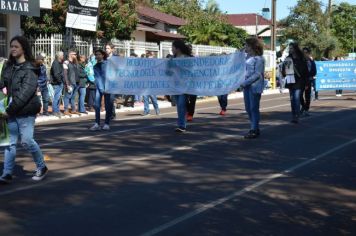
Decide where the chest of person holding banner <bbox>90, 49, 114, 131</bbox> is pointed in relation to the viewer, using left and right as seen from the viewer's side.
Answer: facing the viewer and to the left of the viewer

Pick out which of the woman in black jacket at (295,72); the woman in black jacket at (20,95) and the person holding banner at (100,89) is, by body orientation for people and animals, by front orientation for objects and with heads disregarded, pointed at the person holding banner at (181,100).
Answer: the woman in black jacket at (295,72)

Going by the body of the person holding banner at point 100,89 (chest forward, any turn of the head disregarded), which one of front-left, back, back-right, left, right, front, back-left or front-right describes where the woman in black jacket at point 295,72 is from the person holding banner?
back-left

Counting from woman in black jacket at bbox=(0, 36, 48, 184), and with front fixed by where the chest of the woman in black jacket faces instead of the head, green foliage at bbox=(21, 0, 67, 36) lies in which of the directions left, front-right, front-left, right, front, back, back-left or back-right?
back-right

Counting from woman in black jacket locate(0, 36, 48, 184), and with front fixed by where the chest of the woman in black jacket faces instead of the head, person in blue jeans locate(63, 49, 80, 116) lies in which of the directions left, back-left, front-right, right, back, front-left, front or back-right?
back-right

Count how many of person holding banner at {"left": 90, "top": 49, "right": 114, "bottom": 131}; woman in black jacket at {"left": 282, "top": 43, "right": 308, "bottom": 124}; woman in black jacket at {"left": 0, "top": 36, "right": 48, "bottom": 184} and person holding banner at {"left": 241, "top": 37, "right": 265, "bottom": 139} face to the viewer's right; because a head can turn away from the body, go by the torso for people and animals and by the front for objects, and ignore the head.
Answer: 0

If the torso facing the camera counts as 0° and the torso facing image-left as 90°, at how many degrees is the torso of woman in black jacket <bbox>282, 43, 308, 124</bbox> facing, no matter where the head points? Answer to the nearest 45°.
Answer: approximately 45°

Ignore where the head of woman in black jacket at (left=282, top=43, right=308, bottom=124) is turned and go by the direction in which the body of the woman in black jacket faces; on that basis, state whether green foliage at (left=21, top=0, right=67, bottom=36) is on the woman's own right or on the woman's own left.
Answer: on the woman's own right

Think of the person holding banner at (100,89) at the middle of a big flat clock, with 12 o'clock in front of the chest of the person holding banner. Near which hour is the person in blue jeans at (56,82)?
The person in blue jeans is roughly at 4 o'clock from the person holding banner.
